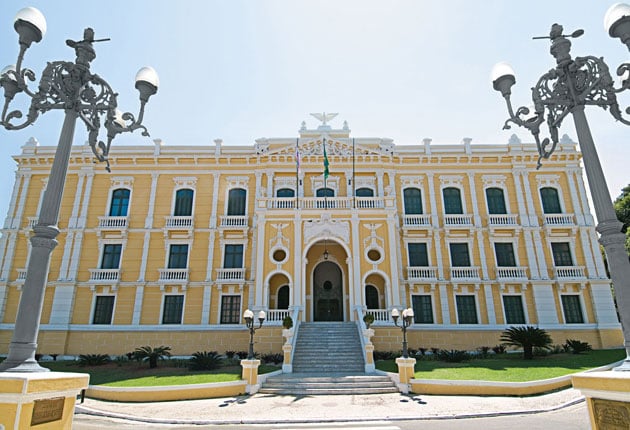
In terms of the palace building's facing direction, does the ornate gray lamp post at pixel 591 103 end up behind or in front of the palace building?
in front

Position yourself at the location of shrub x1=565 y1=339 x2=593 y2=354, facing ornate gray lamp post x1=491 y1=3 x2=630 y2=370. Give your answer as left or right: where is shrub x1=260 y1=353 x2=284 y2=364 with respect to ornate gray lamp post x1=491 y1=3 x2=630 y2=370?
right

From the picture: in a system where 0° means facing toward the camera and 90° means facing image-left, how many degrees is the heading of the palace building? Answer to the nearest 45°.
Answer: approximately 0°

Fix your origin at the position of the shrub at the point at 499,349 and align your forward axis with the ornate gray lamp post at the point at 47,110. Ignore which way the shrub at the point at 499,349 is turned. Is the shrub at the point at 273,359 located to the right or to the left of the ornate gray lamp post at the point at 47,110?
right

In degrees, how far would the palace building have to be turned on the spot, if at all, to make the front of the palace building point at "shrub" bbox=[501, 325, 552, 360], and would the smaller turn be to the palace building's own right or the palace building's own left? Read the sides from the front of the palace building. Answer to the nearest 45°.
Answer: approximately 90° to the palace building's own left

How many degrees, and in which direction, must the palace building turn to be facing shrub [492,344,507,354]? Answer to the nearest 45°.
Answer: approximately 90° to its left
